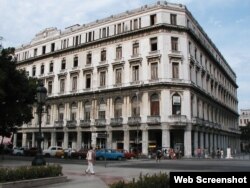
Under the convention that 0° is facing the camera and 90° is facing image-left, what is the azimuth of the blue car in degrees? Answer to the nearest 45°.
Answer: approximately 270°
